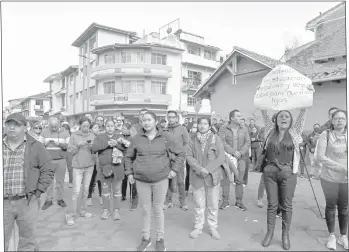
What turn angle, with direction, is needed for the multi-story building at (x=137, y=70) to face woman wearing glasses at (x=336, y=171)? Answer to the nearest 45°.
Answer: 0° — it already faces them

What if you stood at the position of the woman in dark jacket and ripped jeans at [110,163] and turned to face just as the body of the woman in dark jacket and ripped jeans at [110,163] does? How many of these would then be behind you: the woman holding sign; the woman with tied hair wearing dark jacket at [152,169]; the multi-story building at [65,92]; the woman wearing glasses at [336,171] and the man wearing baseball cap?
1

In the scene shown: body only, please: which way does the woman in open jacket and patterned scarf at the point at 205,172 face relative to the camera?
toward the camera

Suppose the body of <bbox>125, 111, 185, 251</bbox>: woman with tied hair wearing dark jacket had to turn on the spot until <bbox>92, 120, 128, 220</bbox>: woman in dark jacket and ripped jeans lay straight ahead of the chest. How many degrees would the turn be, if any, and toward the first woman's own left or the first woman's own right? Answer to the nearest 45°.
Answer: approximately 135° to the first woman's own right

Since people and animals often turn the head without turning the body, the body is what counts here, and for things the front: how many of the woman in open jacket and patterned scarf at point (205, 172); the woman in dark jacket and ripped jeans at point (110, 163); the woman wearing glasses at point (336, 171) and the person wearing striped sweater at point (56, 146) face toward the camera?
4

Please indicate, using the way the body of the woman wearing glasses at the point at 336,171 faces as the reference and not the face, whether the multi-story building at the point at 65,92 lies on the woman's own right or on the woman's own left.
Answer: on the woman's own right

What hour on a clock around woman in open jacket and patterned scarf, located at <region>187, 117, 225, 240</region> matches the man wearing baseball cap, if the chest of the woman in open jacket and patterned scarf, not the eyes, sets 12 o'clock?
The man wearing baseball cap is roughly at 2 o'clock from the woman in open jacket and patterned scarf.

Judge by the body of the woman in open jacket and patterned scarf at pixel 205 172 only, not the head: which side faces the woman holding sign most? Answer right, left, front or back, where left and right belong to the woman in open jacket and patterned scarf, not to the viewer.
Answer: left

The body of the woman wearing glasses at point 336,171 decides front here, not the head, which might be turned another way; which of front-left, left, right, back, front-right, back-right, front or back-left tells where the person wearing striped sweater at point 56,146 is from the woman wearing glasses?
right

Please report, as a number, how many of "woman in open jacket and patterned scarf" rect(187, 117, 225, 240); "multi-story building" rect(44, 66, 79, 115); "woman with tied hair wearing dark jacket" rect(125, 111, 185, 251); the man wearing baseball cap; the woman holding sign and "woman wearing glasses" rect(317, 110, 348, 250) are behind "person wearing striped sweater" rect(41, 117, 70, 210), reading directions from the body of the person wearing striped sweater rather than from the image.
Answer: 1

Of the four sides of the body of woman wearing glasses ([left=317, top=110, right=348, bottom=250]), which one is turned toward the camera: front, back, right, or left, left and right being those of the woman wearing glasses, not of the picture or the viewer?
front

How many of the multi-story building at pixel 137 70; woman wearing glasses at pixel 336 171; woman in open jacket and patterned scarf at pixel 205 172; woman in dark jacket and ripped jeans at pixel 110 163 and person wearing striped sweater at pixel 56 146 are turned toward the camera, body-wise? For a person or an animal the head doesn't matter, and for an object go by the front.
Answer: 5

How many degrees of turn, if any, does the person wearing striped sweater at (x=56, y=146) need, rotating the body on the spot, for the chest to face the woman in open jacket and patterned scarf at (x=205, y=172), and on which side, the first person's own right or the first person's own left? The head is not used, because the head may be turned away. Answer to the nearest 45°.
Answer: approximately 45° to the first person's own left

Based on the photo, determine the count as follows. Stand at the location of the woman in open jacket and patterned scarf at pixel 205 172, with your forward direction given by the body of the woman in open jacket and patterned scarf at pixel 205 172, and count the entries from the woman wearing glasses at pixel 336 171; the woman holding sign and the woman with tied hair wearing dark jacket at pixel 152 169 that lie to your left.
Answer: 2

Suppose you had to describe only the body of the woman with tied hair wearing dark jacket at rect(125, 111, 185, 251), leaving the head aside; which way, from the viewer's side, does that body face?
toward the camera

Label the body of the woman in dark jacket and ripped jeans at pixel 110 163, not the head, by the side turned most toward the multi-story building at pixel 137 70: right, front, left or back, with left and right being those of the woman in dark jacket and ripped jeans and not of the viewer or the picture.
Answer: back
